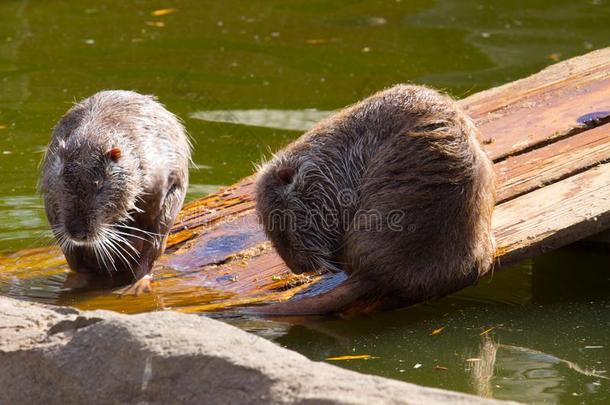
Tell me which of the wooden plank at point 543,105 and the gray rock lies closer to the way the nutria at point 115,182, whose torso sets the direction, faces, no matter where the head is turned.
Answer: the gray rock

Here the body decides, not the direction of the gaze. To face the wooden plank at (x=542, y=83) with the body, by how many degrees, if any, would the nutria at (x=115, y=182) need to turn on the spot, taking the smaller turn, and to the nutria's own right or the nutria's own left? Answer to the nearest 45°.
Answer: approximately 135° to the nutria's own left

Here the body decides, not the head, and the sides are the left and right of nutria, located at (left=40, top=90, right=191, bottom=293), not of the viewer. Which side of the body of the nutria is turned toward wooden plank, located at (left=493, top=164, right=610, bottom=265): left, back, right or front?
left

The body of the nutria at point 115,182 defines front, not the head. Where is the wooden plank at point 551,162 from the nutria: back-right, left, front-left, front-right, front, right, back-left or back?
back-left

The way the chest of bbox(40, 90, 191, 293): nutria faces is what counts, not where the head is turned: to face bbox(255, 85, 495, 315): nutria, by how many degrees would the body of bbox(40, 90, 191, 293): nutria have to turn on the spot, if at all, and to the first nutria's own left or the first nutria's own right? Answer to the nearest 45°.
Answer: approximately 90° to the first nutria's own left

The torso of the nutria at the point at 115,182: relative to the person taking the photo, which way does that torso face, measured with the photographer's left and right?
facing the viewer and to the left of the viewer

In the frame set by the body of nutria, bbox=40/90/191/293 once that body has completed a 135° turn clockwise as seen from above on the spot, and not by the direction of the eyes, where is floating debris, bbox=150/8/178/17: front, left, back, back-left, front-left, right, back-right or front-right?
front

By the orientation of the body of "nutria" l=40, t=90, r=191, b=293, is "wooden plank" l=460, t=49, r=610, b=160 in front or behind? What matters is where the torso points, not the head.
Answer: behind
